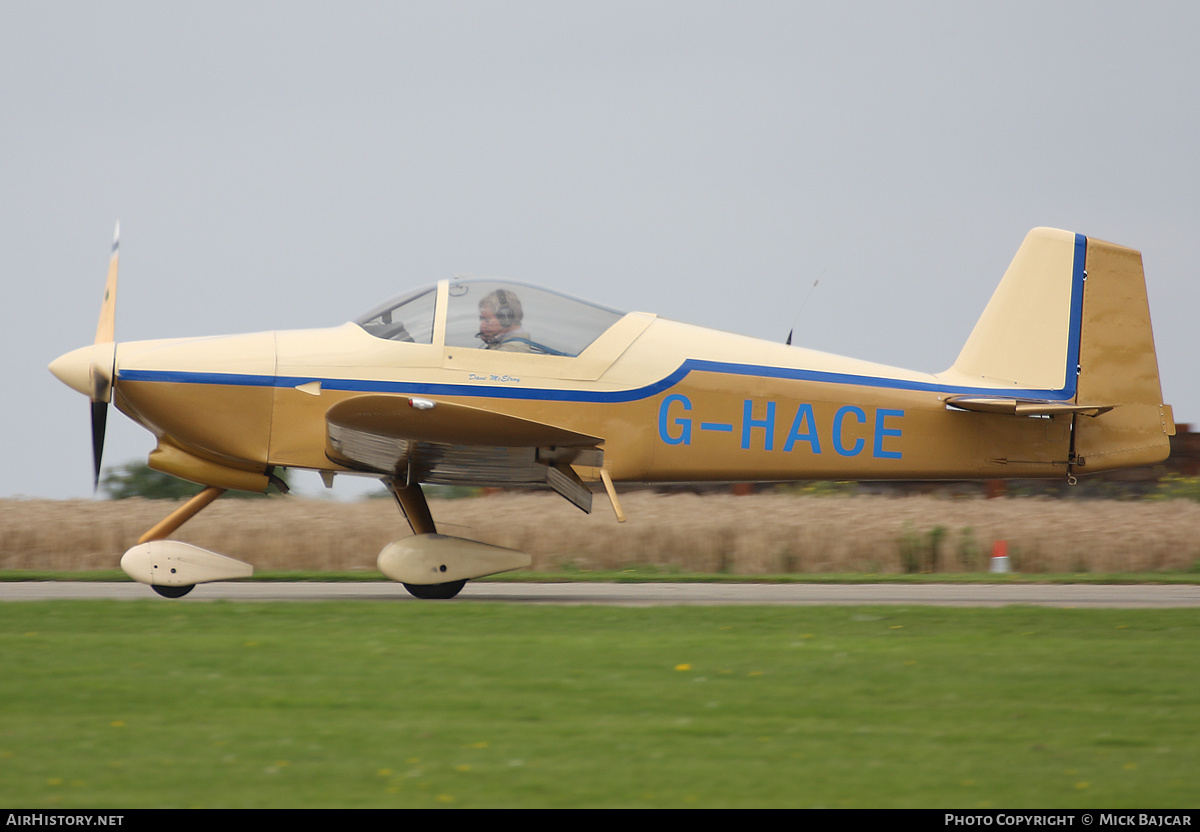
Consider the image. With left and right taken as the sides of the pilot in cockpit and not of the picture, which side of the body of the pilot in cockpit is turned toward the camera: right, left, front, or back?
left

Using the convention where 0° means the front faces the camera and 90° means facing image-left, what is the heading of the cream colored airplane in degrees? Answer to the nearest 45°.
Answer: approximately 90°
